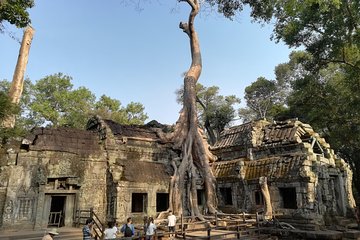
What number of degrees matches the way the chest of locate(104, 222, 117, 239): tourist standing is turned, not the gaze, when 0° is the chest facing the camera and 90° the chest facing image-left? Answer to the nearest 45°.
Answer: approximately 180°

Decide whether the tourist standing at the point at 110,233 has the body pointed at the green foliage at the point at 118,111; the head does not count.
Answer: yes

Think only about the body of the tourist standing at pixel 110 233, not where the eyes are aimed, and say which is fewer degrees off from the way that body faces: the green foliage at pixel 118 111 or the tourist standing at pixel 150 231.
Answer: the green foliage

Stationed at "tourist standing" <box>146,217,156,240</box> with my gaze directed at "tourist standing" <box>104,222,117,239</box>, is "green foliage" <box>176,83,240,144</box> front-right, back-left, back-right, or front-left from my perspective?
back-right

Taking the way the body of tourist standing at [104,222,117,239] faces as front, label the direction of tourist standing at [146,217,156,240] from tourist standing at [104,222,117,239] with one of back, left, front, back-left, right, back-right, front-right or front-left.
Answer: front-right

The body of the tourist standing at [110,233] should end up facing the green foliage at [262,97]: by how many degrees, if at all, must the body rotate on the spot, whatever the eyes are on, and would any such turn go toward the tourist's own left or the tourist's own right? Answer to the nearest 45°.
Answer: approximately 45° to the tourist's own right

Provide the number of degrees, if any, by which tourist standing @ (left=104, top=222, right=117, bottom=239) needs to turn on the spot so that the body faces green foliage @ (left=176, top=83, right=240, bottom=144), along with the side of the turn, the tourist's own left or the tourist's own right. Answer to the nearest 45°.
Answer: approximately 45° to the tourist's own right
